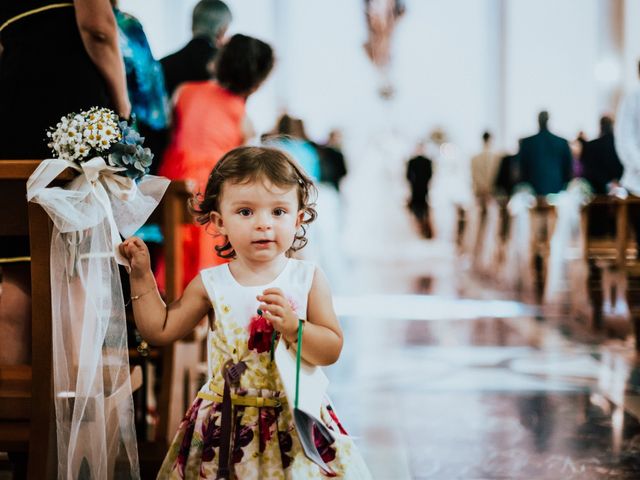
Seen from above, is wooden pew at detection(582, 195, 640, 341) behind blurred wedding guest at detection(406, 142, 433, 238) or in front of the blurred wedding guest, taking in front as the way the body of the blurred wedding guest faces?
behind

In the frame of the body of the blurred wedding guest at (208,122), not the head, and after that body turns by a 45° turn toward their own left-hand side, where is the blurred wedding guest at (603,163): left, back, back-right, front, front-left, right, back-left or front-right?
front-right

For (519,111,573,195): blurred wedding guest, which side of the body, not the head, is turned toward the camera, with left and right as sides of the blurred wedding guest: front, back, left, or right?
back

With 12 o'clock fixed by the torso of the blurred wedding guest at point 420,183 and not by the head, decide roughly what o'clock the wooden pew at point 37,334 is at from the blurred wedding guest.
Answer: The wooden pew is roughly at 6 o'clock from the blurred wedding guest.

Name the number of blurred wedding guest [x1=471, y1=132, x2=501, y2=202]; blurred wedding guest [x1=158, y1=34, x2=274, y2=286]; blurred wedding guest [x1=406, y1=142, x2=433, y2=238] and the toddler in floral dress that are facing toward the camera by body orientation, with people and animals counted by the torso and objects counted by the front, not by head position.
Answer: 1

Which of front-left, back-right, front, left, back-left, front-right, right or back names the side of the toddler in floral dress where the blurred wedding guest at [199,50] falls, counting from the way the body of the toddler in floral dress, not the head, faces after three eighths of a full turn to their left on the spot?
front-left

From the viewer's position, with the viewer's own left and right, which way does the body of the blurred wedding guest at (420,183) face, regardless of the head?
facing away from the viewer

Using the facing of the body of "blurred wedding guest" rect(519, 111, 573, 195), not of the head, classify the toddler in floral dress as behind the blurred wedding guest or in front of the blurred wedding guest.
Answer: behind

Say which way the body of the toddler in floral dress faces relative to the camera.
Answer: toward the camera

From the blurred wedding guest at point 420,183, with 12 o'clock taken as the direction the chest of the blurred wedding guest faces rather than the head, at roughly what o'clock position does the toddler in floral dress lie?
The toddler in floral dress is roughly at 6 o'clock from the blurred wedding guest.

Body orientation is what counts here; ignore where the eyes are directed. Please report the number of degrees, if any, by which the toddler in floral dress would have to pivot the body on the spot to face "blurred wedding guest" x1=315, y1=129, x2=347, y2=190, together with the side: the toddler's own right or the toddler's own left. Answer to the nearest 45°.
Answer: approximately 180°

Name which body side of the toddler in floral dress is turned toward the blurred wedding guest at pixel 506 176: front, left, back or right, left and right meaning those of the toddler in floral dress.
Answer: back

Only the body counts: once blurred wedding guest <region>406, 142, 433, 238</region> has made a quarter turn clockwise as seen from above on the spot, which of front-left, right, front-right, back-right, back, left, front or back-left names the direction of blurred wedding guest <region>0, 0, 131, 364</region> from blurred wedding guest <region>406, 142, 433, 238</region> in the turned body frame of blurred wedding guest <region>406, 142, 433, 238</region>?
right

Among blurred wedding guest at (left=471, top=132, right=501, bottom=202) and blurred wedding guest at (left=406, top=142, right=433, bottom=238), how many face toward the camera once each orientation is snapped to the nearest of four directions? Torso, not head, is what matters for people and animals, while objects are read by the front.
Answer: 0

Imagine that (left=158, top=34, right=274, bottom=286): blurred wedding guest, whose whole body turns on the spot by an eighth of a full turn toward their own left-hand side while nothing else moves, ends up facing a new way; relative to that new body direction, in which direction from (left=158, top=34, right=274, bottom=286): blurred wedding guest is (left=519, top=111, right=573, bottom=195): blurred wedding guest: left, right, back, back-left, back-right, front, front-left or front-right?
front-right

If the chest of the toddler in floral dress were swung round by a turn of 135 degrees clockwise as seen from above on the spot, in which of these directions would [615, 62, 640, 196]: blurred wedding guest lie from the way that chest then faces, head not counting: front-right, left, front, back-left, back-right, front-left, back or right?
right

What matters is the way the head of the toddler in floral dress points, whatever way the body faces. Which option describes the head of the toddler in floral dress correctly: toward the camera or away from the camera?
toward the camera

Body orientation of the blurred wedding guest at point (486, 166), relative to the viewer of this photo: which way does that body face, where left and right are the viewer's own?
facing away from the viewer
